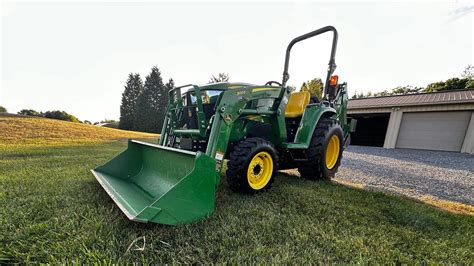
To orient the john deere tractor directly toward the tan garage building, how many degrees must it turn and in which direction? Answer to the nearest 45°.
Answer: approximately 180°

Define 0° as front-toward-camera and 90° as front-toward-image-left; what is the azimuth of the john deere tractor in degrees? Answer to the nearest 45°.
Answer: approximately 45°

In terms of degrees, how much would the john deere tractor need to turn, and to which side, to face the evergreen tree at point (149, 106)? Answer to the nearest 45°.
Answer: approximately 135° to its right

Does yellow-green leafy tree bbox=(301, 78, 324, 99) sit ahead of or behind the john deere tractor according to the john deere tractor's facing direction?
behind
